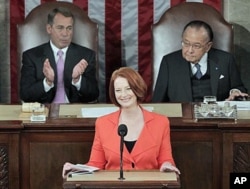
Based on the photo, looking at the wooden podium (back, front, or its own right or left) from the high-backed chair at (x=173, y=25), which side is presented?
back

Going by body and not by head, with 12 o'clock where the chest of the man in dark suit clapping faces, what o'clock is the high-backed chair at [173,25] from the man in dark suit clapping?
The high-backed chair is roughly at 9 o'clock from the man in dark suit clapping.

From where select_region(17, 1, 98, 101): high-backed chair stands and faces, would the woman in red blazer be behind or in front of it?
in front

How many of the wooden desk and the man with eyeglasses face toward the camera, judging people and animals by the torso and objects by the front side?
2

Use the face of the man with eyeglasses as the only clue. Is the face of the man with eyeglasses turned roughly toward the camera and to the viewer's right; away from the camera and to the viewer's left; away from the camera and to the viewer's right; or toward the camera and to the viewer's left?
toward the camera and to the viewer's left

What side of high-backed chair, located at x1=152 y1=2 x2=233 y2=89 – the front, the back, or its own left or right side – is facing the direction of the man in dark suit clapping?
right

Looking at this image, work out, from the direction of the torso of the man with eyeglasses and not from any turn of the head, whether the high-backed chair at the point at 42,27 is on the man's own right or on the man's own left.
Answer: on the man's own right

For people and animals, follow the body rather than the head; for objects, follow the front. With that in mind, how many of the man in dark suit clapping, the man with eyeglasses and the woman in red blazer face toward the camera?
3

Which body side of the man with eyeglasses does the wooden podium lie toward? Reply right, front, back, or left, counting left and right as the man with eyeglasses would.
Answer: front

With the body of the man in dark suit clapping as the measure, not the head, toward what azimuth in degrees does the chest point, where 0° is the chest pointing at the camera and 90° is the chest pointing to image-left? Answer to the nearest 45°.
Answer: approximately 0°
